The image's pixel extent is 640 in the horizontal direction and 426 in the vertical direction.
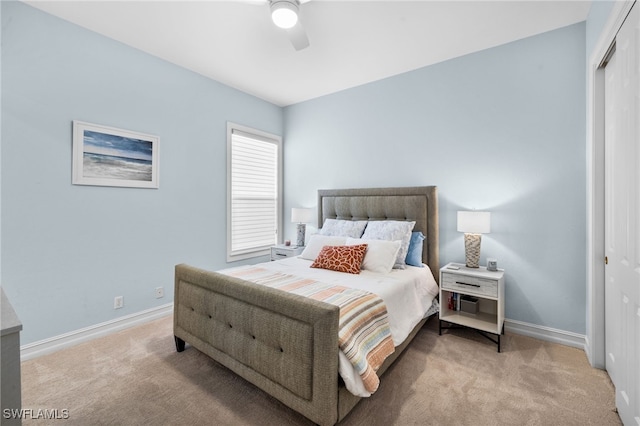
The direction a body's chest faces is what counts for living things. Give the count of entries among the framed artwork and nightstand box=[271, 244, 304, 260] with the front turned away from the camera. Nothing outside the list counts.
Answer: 0

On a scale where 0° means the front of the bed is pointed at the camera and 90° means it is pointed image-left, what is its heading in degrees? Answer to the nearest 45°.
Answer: approximately 45°

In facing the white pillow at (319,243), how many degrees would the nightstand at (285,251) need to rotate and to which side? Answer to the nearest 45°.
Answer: approximately 90° to its left

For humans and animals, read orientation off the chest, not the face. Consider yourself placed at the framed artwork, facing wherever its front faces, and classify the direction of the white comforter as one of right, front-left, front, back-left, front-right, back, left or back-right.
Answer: front

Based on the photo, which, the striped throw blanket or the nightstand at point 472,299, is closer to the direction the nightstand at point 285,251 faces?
the striped throw blanket

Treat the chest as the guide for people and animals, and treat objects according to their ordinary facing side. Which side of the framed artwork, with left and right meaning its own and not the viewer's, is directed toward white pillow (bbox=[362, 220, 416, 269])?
front

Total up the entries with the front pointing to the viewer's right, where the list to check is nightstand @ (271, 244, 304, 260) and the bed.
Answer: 0

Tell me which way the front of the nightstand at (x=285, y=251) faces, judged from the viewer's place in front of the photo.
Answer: facing the viewer and to the left of the viewer

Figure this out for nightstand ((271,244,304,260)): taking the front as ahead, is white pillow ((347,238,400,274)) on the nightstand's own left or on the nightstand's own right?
on the nightstand's own left

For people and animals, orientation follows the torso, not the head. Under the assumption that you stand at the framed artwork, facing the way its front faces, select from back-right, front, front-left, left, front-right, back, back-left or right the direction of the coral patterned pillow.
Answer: front

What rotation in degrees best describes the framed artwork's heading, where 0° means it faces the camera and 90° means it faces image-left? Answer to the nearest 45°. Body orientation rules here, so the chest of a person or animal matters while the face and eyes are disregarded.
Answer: approximately 315°
